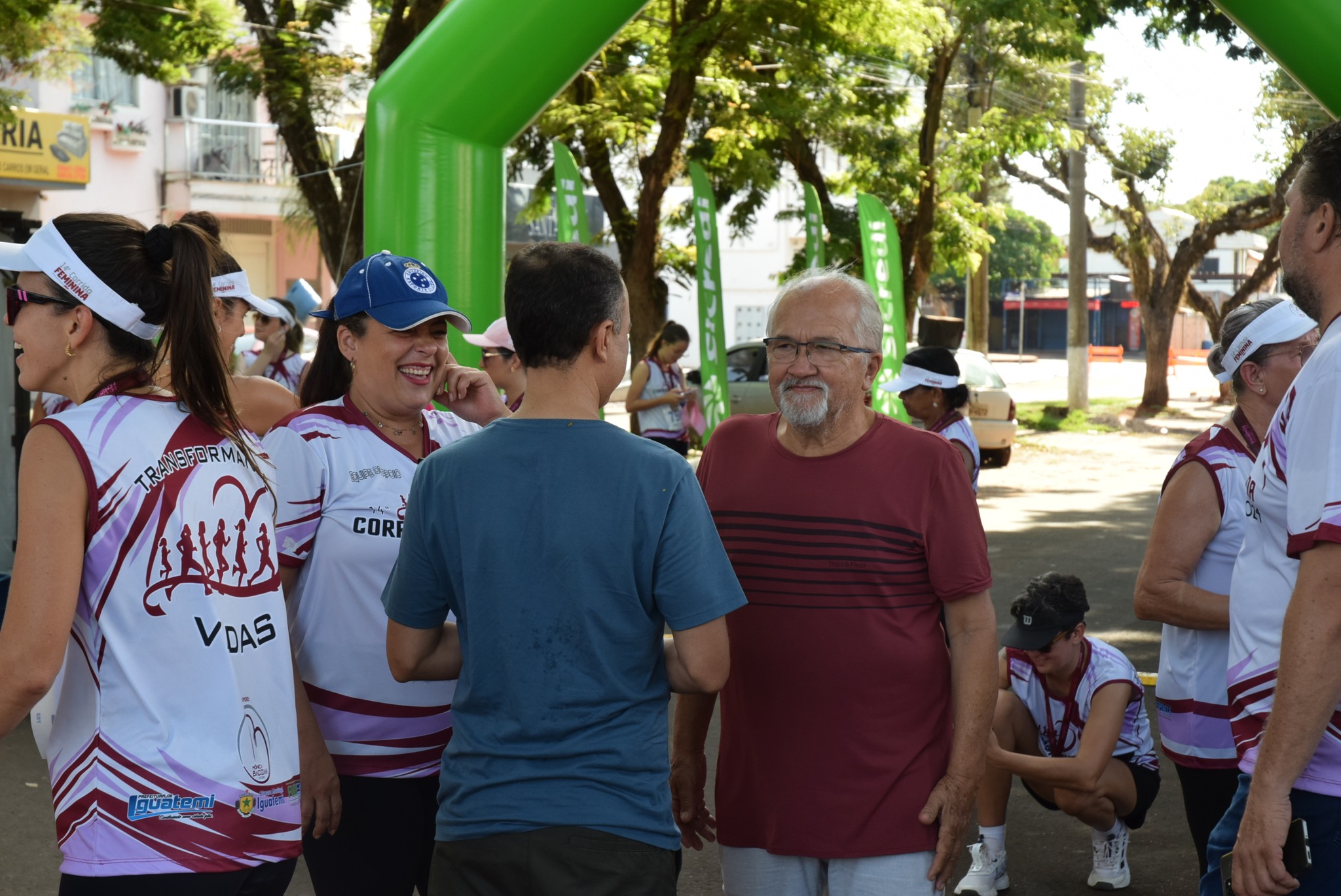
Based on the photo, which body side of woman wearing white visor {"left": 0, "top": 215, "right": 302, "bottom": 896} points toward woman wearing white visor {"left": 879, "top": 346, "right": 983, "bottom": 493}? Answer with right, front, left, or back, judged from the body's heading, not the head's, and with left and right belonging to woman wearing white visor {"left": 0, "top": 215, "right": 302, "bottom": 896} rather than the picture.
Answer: right

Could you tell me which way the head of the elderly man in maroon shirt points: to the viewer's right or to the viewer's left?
to the viewer's left

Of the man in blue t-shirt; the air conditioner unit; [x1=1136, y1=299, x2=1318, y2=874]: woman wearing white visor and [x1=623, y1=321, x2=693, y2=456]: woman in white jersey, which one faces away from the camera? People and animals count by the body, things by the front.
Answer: the man in blue t-shirt

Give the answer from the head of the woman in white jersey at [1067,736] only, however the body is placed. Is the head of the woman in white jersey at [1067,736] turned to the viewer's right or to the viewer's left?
to the viewer's left

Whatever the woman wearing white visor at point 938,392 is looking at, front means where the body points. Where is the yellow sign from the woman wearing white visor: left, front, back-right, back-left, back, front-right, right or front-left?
front-right

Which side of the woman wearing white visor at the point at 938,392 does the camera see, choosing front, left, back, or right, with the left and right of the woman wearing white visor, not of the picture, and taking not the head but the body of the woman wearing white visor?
left

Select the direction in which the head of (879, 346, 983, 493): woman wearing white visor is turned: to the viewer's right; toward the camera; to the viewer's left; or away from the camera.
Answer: to the viewer's left

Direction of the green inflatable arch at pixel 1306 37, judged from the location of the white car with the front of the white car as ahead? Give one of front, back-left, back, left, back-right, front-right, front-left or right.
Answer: back-left
